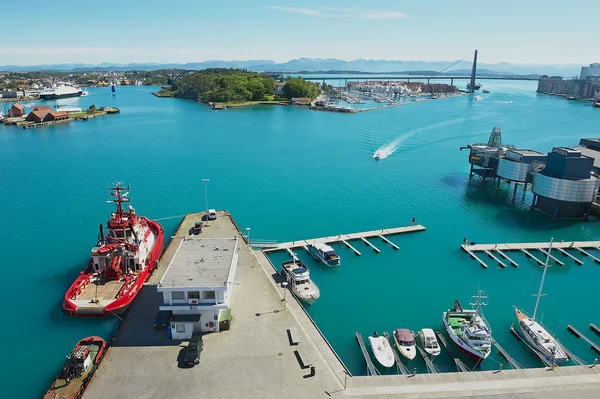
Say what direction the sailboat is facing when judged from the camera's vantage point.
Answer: facing away from the viewer and to the left of the viewer

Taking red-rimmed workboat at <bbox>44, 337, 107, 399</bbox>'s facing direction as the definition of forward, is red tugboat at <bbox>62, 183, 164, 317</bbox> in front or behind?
in front

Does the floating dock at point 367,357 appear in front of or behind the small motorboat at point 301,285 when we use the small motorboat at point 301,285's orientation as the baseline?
in front

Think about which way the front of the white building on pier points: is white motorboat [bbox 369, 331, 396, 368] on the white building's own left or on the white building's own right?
on the white building's own left

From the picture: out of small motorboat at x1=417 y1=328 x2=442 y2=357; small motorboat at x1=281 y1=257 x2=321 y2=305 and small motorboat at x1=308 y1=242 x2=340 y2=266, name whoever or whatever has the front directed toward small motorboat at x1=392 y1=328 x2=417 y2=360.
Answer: small motorboat at x1=281 y1=257 x2=321 y2=305

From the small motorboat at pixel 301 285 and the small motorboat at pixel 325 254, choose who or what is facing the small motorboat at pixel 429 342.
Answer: the small motorboat at pixel 301 285

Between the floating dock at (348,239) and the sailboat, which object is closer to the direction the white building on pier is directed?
the sailboat

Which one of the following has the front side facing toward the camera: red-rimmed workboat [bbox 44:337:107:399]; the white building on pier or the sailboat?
the white building on pier

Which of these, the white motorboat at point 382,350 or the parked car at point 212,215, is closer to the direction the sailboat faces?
the parked car

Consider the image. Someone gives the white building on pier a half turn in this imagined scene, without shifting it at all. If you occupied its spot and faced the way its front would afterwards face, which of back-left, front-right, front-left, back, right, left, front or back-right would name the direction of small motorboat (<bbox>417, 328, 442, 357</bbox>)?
right
